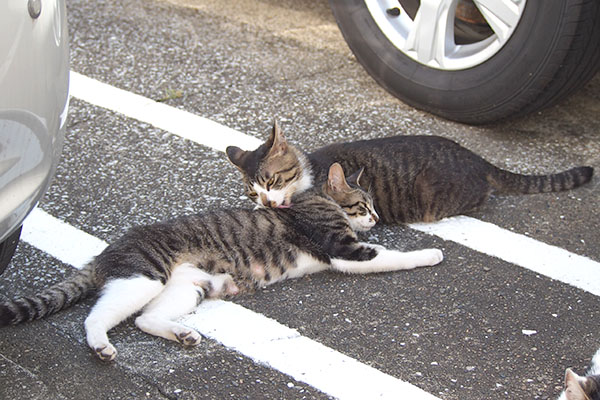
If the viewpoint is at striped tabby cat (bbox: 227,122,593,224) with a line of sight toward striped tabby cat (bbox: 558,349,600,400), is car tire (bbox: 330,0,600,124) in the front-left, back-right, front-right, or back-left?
back-left

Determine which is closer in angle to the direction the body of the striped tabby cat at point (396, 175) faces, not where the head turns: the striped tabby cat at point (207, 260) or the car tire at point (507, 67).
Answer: the striped tabby cat

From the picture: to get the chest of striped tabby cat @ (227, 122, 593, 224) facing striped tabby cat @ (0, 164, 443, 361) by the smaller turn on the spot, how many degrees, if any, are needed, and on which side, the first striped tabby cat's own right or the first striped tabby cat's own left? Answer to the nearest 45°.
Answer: approximately 45° to the first striped tabby cat's own left

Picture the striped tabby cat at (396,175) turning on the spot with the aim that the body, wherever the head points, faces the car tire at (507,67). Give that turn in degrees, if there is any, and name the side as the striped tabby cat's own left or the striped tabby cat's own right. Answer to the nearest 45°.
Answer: approximately 135° to the striped tabby cat's own right

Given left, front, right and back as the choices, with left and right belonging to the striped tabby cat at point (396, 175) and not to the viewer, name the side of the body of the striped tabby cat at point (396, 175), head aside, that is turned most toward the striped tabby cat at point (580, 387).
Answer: left

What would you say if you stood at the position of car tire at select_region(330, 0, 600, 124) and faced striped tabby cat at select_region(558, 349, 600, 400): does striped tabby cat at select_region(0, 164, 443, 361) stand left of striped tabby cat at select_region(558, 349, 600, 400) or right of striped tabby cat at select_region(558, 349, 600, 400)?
right

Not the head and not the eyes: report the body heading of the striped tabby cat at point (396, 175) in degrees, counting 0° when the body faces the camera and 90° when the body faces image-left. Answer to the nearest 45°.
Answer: approximately 90°
